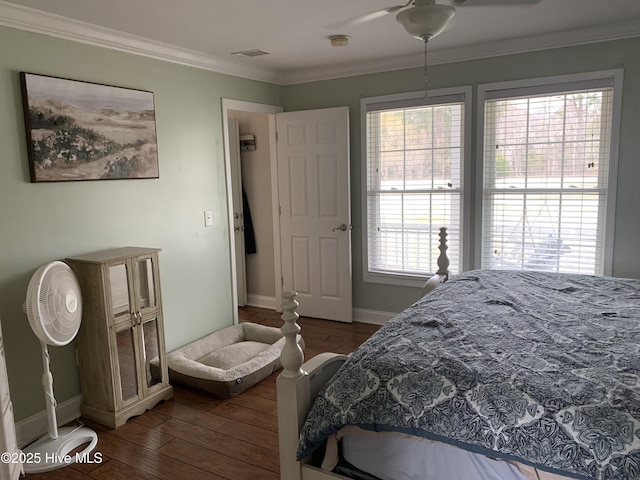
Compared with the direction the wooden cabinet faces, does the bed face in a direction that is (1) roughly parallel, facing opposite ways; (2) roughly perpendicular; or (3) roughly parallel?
roughly parallel, facing opposite ways

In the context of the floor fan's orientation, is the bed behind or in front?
in front

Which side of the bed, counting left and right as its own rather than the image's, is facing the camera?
left

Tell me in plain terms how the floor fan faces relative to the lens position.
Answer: facing the viewer and to the right of the viewer

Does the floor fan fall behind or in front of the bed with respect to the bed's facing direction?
in front

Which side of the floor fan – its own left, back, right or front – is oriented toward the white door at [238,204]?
left

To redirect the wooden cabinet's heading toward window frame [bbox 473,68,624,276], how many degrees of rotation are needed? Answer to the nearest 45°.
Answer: approximately 45° to its left

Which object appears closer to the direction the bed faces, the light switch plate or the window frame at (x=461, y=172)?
the light switch plate

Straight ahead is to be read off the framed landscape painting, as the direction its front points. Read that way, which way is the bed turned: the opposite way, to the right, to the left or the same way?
the opposite way

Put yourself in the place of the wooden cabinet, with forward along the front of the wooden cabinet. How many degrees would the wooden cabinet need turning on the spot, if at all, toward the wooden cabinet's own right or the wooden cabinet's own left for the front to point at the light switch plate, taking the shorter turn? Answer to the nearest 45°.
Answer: approximately 90° to the wooden cabinet's own left

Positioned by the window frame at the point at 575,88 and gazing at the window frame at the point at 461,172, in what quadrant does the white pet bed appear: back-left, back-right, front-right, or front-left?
front-left

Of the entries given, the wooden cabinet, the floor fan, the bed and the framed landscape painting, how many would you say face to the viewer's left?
1

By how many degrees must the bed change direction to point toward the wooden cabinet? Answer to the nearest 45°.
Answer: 0° — it already faces it

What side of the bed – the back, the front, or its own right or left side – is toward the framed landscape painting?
front

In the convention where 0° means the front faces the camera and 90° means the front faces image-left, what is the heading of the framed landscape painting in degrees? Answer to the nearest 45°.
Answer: approximately 315°
